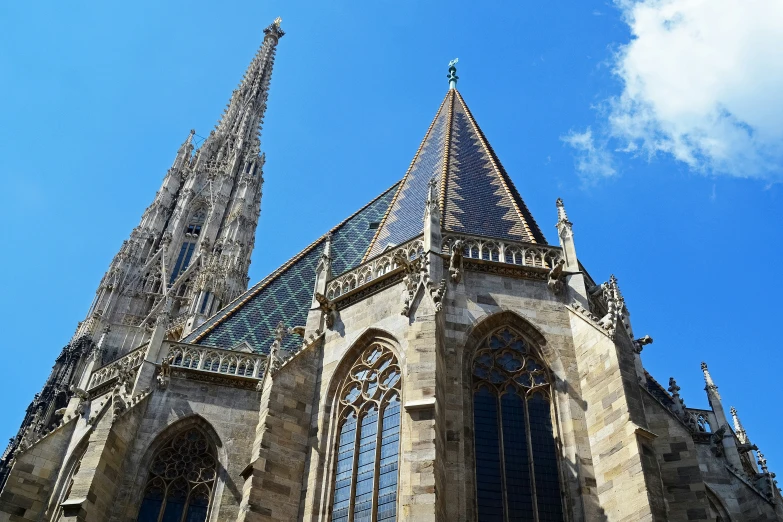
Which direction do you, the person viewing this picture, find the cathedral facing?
facing away from the viewer and to the left of the viewer
